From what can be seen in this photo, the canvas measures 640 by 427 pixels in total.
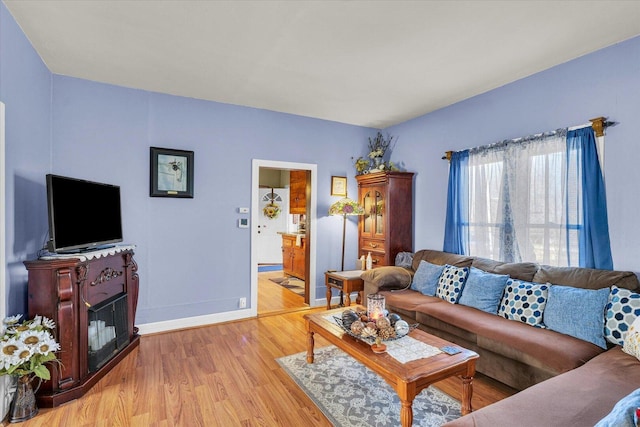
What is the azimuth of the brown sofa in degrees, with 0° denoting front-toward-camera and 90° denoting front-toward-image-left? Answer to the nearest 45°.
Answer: approximately 45°

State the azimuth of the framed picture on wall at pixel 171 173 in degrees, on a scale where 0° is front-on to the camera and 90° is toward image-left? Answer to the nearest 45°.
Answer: approximately 0°

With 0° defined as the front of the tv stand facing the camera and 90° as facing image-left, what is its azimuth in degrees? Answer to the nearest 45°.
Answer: approximately 315°

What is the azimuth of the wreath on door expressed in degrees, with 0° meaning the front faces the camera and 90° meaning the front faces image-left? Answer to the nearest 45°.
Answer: approximately 0°

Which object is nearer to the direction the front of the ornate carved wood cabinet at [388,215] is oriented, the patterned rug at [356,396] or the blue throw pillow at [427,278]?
the patterned rug

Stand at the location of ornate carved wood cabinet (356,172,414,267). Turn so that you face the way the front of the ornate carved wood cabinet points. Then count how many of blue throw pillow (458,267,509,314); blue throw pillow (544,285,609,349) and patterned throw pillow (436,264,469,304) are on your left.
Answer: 3

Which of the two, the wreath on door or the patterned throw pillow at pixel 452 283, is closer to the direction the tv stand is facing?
the patterned throw pillow

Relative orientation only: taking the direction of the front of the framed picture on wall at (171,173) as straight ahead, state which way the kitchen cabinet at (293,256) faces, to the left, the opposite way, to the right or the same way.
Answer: to the right

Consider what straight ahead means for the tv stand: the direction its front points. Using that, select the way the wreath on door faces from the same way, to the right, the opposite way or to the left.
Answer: to the right

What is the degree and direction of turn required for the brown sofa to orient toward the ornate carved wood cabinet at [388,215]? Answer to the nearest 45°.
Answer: approximately 90° to its right

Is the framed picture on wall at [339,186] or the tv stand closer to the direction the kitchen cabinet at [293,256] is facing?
the tv stand

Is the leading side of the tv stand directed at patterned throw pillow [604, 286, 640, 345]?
yes

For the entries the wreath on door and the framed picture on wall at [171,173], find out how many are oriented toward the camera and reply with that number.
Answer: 2

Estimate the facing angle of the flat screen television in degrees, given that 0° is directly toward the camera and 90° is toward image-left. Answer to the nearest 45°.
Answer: approximately 315°
